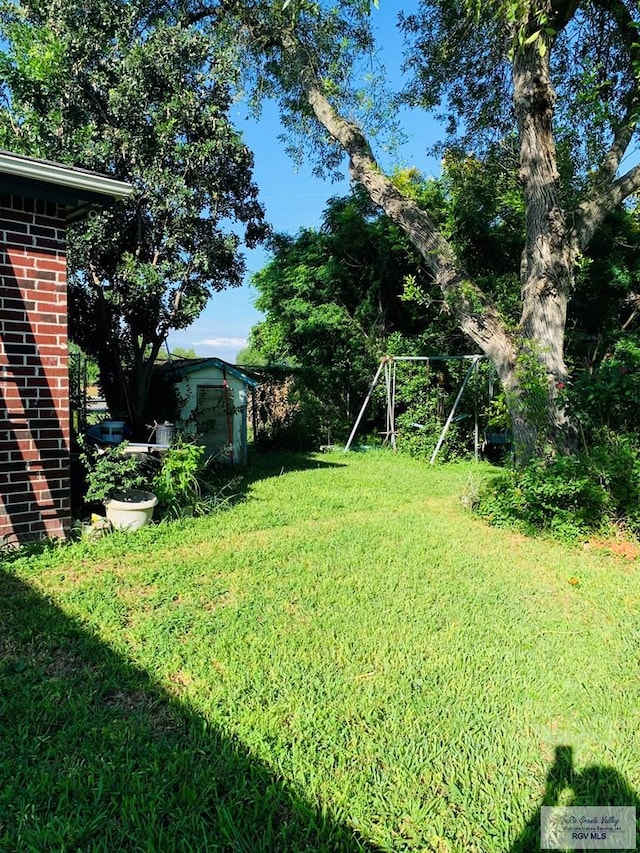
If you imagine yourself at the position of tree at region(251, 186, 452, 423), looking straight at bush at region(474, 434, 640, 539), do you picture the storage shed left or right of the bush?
right

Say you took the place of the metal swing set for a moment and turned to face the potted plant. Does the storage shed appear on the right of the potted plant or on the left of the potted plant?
right

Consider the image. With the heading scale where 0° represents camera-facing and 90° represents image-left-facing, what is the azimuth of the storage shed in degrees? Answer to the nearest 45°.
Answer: approximately 0°

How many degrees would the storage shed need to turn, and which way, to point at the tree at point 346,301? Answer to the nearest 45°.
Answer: approximately 135° to its left

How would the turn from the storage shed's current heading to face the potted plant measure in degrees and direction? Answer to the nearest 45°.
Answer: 0° — it already faces it

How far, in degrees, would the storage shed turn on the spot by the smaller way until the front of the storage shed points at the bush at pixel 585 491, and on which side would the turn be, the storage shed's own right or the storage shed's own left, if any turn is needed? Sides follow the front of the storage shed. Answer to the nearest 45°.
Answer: approximately 45° to the storage shed's own left

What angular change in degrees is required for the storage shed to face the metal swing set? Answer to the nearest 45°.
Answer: approximately 90° to its left

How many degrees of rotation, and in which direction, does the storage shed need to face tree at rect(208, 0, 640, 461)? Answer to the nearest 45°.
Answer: approximately 45° to its left

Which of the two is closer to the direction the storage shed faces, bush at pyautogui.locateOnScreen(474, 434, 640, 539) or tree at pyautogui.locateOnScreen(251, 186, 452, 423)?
the bush
